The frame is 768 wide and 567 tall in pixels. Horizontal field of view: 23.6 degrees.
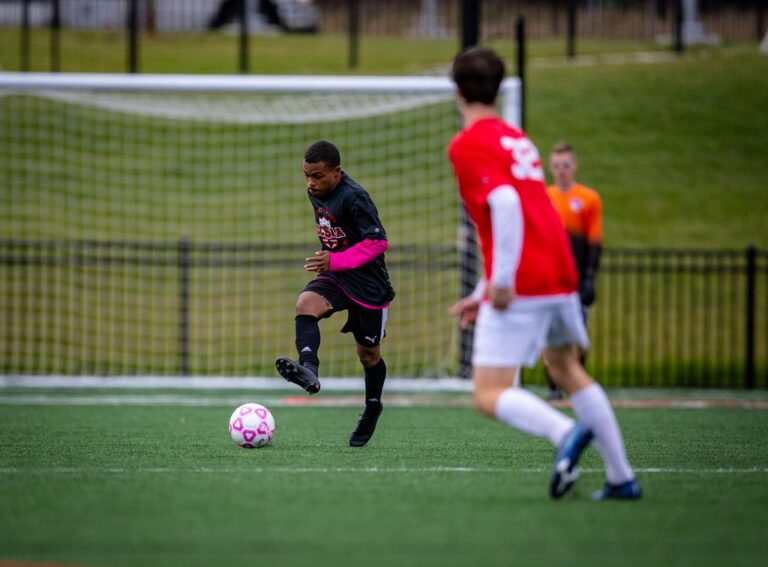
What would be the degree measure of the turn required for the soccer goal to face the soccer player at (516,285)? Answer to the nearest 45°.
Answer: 0° — it already faces them

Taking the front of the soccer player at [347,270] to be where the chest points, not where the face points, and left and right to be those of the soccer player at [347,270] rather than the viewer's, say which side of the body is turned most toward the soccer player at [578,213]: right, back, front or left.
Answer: back

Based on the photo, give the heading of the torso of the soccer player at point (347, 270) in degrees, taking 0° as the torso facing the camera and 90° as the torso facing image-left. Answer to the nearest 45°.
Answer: approximately 45°

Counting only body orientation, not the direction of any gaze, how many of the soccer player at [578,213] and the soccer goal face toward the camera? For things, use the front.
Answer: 2

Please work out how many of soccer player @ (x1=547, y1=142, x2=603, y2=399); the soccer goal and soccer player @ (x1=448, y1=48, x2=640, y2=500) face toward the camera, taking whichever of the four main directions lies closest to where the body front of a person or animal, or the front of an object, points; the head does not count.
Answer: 2

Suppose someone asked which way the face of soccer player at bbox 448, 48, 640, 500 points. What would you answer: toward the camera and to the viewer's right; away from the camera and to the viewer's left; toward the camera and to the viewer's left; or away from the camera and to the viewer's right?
away from the camera and to the viewer's left

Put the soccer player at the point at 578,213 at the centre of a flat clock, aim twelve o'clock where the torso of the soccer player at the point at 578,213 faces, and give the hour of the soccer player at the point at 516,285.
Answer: the soccer player at the point at 516,285 is roughly at 12 o'clock from the soccer player at the point at 578,213.

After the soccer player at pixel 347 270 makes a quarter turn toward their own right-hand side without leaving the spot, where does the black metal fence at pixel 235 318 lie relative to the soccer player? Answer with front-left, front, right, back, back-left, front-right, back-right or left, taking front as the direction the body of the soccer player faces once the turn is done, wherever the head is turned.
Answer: front-right

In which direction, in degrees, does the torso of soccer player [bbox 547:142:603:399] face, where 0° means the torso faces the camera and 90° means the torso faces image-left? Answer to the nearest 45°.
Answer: approximately 0°

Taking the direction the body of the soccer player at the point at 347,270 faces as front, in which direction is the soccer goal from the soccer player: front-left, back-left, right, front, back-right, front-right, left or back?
back-right

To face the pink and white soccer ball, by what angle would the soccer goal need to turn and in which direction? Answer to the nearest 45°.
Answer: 0° — it already faces it
